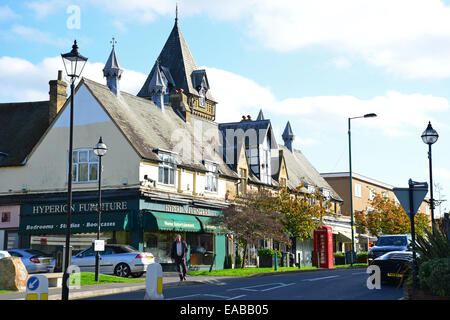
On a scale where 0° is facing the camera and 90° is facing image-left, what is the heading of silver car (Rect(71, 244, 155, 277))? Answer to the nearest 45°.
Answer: approximately 135°

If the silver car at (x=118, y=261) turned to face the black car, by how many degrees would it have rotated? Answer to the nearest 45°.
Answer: approximately 180°

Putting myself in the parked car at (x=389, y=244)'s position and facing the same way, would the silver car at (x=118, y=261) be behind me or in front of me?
in front

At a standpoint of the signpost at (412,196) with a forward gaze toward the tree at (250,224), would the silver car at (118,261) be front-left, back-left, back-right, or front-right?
front-left

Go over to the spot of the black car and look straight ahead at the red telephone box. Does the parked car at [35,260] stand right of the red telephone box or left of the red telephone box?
left

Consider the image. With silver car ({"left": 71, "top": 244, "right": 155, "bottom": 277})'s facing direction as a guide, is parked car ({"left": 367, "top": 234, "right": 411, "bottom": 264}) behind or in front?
behind

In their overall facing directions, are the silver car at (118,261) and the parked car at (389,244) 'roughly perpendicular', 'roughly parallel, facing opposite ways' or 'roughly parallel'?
roughly perpendicular

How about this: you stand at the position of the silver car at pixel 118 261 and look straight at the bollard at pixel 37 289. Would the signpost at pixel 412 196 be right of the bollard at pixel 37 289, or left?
left

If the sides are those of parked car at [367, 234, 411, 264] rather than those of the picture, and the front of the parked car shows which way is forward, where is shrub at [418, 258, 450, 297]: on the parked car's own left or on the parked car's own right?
on the parked car's own left

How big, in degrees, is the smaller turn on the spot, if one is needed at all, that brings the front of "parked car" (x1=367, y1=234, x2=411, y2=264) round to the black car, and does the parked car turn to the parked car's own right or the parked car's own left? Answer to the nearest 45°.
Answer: approximately 45° to the parked car's own left

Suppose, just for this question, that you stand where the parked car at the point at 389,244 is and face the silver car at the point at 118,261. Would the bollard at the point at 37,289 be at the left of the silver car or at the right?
left

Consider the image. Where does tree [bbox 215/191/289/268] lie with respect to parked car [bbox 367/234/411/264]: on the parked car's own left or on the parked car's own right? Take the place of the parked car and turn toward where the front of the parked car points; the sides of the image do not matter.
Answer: on the parked car's own right
